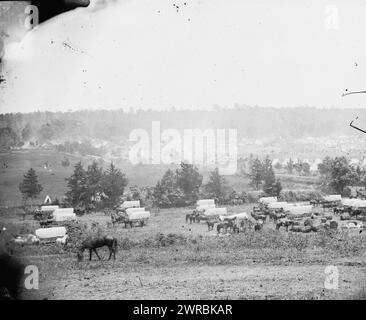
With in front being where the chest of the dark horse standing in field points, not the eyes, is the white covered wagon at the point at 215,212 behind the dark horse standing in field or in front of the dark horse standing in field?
behind

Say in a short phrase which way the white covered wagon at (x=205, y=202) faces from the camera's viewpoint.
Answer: facing to the left of the viewer

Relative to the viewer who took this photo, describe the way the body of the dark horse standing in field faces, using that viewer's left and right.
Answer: facing to the left of the viewer

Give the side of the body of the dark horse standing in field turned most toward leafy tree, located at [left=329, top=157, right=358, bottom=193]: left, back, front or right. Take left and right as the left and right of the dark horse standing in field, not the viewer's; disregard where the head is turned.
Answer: right

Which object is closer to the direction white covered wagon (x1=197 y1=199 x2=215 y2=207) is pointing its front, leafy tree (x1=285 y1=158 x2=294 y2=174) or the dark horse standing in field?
the dark horse standing in field
